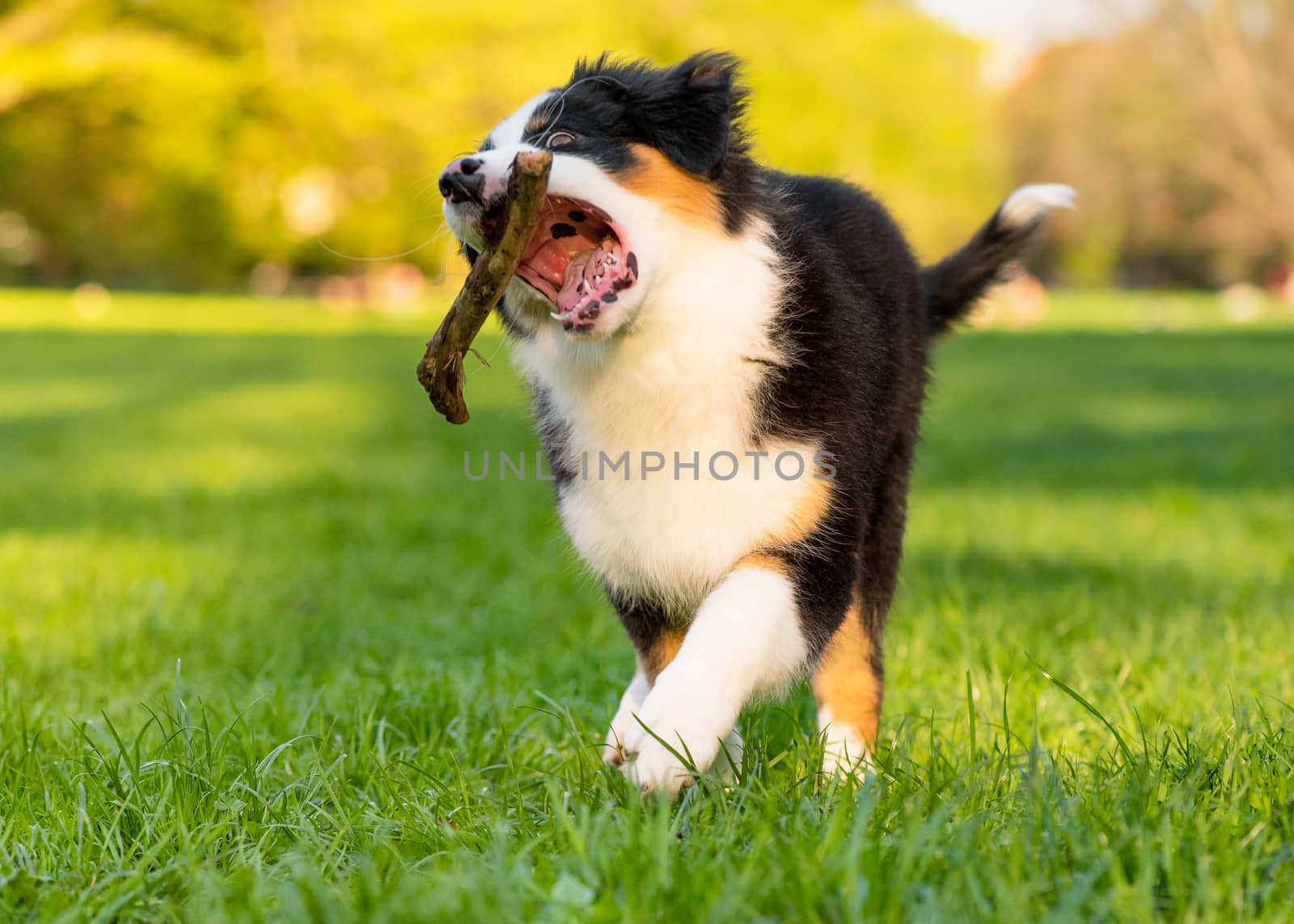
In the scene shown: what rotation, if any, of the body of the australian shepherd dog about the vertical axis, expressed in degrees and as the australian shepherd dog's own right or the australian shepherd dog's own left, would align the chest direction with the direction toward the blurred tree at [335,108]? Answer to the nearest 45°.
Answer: approximately 135° to the australian shepherd dog's own right

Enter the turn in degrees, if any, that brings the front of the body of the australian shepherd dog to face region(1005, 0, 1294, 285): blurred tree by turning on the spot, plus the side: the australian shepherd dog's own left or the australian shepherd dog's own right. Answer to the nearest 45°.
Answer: approximately 135° to the australian shepherd dog's own right

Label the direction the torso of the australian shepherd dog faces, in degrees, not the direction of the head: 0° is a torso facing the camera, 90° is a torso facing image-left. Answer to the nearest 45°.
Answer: approximately 45°
